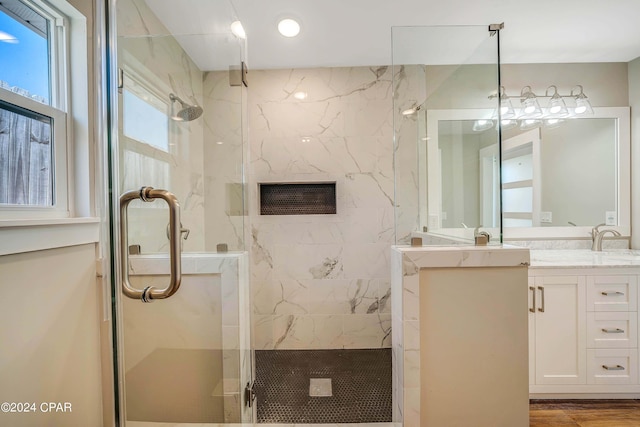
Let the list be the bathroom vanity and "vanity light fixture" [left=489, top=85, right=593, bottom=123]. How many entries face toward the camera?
2

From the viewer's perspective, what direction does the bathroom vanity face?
toward the camera

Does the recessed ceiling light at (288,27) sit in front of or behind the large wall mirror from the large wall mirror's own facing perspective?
in front

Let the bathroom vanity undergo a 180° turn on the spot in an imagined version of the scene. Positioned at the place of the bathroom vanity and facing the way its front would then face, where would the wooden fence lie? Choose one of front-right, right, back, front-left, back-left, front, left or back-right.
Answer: back-left

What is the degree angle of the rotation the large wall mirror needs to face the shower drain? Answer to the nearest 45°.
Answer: approximately 45° to its right

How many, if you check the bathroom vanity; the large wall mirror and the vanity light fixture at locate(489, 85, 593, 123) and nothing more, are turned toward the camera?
3

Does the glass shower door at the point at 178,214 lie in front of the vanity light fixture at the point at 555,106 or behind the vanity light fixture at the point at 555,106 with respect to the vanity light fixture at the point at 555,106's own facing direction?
in front

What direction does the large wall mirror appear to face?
toward the camera

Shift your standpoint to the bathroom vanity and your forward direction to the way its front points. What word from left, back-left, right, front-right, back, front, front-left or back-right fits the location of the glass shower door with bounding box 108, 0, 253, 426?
front-right

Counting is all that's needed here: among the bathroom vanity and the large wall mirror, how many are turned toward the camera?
2

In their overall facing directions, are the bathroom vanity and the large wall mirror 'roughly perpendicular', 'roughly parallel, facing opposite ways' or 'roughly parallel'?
roughly parallel
